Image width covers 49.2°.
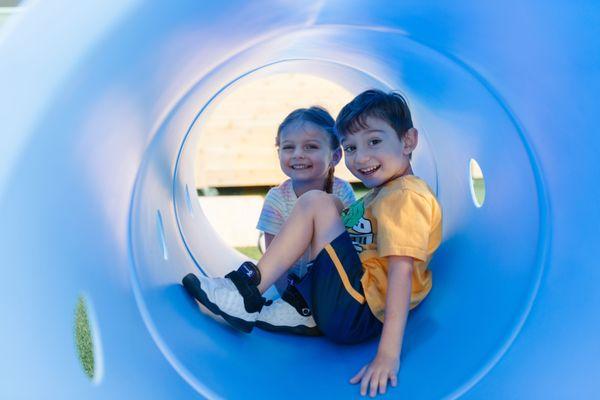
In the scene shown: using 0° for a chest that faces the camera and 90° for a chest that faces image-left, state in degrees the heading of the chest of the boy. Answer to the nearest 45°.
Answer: approximately 90°
